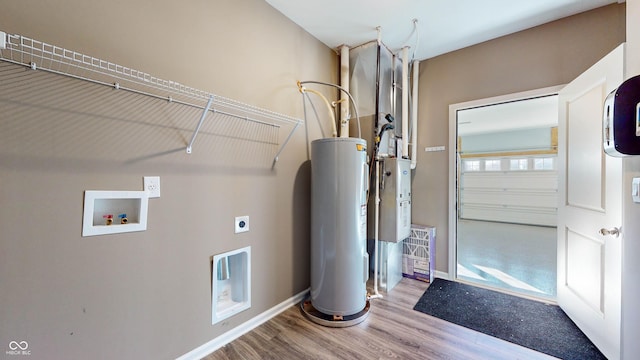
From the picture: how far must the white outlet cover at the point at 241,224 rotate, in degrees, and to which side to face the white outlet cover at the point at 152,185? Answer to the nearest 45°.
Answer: approximately 90° to its right

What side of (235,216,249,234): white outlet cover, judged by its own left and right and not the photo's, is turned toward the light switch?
front

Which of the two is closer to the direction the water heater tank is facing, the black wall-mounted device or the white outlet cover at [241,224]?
the black wall-mounted device

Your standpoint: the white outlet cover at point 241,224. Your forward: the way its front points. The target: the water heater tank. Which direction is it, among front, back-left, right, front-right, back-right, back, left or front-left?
front-left

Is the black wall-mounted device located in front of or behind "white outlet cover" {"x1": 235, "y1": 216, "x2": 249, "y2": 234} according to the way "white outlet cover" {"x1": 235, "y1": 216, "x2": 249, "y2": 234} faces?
in front

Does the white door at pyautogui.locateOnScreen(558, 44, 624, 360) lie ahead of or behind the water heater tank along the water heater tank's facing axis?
ahead

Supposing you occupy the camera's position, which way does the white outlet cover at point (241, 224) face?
facing the viewer and to the right of the viewer

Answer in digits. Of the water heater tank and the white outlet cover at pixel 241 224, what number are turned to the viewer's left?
0

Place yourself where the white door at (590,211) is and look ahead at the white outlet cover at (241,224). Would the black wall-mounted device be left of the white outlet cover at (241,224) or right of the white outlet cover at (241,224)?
left
